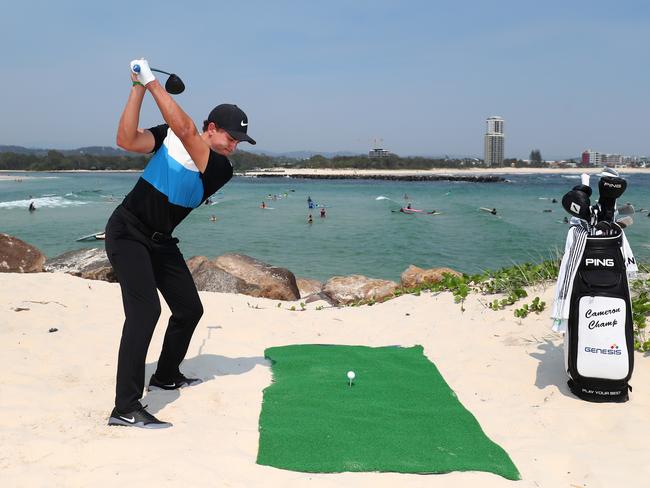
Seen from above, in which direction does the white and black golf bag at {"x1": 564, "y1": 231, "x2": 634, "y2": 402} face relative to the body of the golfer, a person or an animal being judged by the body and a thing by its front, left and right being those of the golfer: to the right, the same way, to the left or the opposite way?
to the right

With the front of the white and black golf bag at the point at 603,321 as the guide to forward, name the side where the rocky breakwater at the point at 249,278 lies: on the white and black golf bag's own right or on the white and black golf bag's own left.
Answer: on the white and black golf bag's own right

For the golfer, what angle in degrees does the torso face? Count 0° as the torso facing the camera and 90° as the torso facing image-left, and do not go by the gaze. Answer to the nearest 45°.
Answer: approximately 315°

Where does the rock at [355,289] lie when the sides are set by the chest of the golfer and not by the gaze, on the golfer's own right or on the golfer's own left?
on the golfer's own left

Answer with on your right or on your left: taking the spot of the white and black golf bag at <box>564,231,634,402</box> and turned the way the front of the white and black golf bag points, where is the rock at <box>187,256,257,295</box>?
on your right

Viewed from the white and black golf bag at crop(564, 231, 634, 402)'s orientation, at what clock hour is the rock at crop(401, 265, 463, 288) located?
The rock is roughly at 5 o'clock from the white and black golf bag.

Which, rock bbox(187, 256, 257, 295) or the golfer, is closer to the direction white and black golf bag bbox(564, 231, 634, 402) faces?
the golfer

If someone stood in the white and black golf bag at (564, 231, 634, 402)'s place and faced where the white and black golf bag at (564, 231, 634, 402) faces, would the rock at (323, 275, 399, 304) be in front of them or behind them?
behind

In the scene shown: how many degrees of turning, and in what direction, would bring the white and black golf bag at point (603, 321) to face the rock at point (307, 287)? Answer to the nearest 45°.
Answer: approximately 135° to its right

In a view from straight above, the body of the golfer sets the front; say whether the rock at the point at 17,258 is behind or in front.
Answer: behind

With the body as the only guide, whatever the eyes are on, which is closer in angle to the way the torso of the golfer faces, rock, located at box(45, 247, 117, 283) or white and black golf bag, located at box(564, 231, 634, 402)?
the white and black golf bag

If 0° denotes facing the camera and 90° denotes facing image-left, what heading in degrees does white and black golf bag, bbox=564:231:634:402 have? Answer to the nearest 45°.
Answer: approximately 0°
